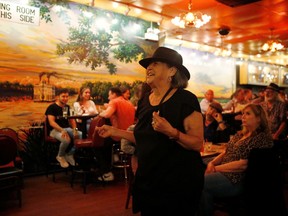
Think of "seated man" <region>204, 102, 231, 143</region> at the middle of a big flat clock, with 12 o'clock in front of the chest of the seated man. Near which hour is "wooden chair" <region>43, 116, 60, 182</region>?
The wooden chair is roughly at 2 o'clock from the seated man.

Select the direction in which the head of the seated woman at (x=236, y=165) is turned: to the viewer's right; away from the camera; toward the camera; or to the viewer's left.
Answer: to the viewer's left

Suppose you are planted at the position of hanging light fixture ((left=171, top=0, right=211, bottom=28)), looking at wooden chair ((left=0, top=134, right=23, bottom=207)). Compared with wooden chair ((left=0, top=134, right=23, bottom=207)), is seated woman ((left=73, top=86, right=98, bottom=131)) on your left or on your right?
right

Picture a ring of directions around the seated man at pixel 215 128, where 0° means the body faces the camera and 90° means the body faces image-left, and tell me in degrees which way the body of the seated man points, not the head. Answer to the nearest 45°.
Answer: approximately 45°
